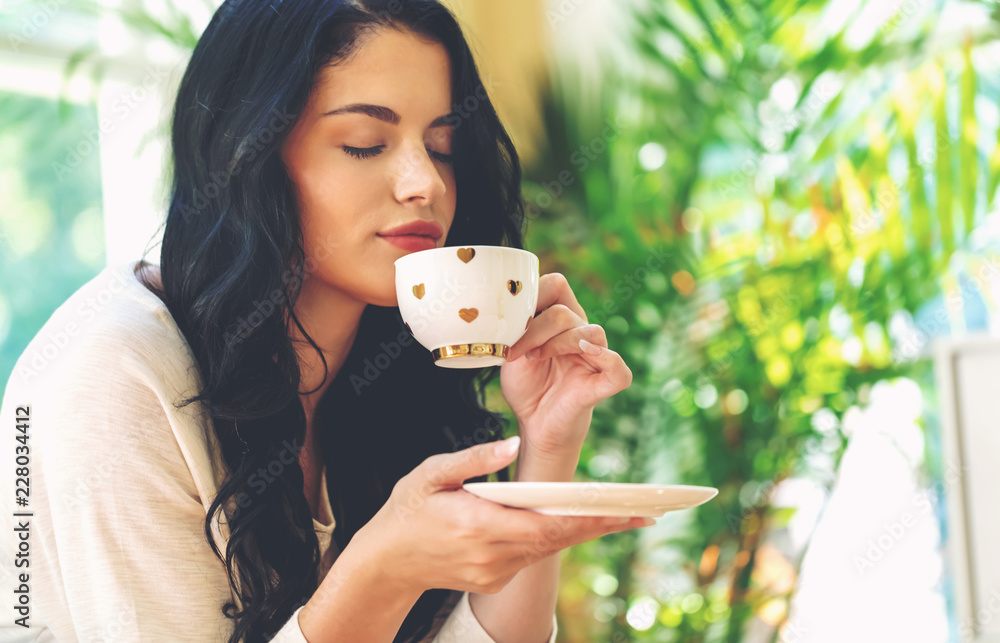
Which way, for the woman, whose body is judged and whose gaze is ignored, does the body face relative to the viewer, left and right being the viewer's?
facing the viewer and to the right of the viewer

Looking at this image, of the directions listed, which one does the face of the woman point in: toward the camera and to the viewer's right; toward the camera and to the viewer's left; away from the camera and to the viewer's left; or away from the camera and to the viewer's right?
toward the camera and to the viewer's right
